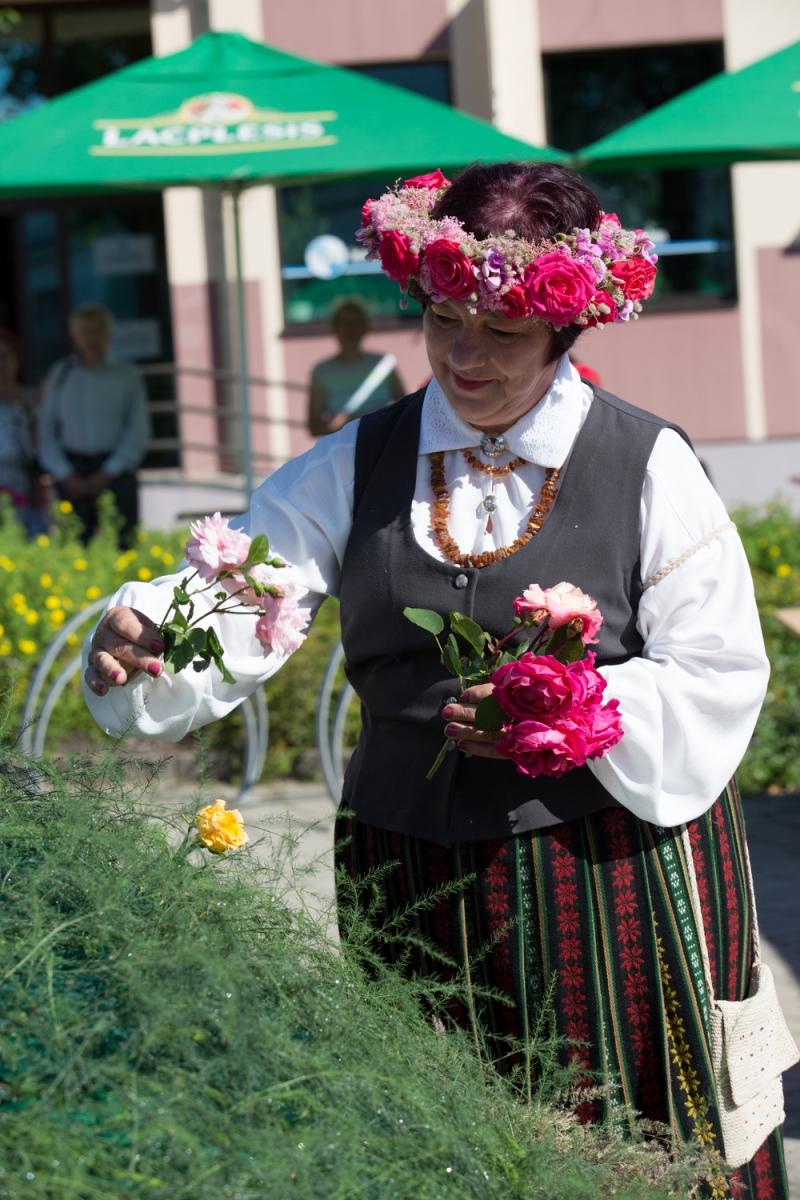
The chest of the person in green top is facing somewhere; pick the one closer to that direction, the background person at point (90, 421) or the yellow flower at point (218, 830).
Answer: the yellow flower

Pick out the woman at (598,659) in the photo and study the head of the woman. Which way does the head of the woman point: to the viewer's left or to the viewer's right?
to the viewer's left

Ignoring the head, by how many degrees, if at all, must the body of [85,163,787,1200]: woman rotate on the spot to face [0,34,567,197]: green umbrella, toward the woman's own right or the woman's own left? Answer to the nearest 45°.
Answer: approximately 135° to the woman's own right

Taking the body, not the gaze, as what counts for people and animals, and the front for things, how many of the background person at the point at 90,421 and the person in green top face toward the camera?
2

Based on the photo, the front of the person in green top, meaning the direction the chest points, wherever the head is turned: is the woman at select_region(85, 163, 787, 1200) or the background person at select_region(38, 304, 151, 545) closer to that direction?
the woman

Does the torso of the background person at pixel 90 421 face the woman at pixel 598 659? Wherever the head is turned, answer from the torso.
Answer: yes
